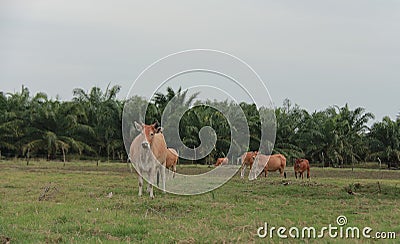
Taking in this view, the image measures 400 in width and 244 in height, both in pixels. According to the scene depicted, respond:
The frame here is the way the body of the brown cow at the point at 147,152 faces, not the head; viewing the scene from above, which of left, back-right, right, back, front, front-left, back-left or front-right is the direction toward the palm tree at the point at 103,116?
back

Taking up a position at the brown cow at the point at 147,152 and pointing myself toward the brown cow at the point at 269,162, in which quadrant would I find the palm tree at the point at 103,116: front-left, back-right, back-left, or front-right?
front-left

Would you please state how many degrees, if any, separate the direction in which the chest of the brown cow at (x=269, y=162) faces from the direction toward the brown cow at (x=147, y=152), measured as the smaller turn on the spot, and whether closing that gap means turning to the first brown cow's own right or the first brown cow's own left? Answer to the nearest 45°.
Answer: approximately 90° to the first brown cow's own left

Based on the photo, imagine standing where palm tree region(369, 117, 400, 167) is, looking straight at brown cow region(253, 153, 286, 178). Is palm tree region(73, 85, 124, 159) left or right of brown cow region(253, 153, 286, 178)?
right

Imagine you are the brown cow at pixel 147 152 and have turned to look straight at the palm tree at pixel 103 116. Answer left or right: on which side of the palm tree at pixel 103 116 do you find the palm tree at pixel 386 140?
right

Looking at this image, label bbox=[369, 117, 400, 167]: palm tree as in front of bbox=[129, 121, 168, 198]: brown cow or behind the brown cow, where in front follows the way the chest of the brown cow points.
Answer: behind

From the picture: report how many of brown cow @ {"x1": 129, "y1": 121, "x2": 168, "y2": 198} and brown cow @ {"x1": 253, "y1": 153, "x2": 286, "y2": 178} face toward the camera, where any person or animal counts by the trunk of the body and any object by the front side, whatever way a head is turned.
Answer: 1

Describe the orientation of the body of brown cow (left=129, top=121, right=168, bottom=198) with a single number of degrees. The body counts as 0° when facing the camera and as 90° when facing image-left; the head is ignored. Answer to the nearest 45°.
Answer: approximately 0°

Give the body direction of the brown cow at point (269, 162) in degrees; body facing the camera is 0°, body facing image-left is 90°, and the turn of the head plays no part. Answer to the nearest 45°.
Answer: approximately 90°

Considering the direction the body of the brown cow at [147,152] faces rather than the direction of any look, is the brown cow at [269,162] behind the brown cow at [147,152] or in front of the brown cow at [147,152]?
behind

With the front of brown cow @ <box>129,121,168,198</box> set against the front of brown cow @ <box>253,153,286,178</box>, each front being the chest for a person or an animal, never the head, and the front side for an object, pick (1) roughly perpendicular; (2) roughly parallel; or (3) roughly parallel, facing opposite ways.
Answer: roughly perpendicular

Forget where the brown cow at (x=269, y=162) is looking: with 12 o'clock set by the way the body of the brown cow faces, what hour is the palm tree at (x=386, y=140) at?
The palm tree is roughly at 4 o'clock from the brown cow.
